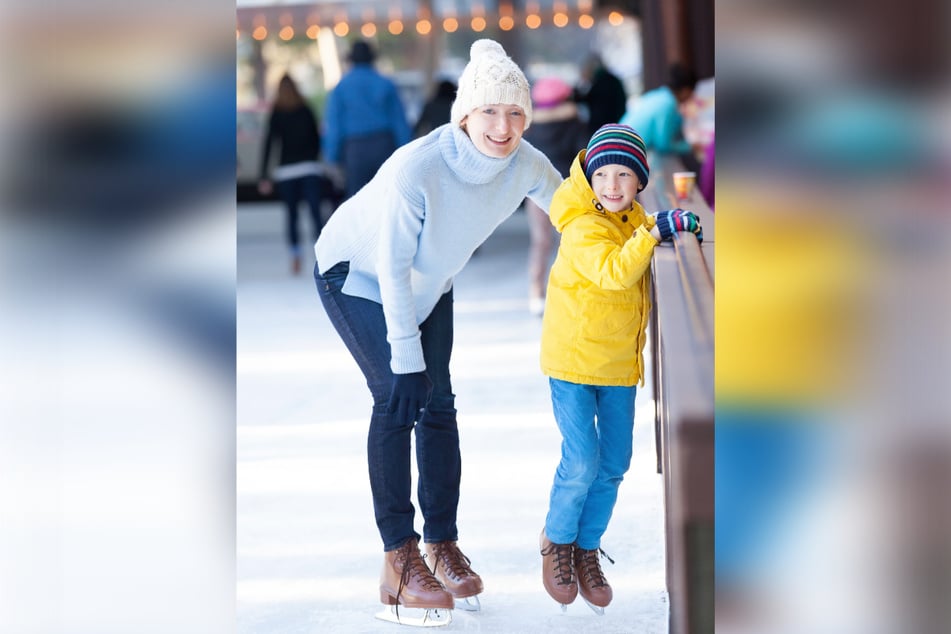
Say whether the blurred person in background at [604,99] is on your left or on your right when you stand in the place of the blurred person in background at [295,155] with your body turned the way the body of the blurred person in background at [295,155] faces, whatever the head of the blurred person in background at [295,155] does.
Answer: on your right

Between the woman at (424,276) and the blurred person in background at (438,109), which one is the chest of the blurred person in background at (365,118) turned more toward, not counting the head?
the blurred person in background

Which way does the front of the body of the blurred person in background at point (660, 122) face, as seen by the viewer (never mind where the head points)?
to the viewer's right

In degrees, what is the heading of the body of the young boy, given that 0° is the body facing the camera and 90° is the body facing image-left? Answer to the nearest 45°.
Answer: approximately 315°

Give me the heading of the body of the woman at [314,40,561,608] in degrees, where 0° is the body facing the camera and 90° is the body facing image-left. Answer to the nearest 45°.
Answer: approximately 315°

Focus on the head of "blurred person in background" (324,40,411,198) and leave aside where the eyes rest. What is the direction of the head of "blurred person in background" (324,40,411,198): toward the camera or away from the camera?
away from the camera

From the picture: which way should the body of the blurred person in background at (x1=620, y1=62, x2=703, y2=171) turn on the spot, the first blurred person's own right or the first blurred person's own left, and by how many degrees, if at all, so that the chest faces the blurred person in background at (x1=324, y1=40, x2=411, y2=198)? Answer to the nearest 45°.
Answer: approximately 135° to the first blurred person's own left

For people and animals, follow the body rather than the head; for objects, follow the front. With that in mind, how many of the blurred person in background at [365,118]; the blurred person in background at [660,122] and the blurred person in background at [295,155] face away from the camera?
2

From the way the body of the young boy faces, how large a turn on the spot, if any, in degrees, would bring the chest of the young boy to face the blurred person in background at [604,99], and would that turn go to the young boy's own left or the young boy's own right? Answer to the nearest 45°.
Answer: approximately 135° to the young boy's own left

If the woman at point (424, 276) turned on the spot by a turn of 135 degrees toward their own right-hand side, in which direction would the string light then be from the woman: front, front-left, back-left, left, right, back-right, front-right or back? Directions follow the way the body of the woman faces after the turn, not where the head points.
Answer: right

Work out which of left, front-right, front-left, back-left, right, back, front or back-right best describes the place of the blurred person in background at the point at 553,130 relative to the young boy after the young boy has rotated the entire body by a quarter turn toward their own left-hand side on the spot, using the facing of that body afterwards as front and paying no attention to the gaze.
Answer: front-left

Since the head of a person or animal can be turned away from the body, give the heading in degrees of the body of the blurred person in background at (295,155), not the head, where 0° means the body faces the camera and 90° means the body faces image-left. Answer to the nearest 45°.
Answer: approximately 180°
